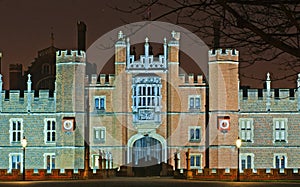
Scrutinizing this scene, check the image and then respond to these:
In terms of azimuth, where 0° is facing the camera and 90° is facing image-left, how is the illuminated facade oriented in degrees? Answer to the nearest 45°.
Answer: approximately 0°
